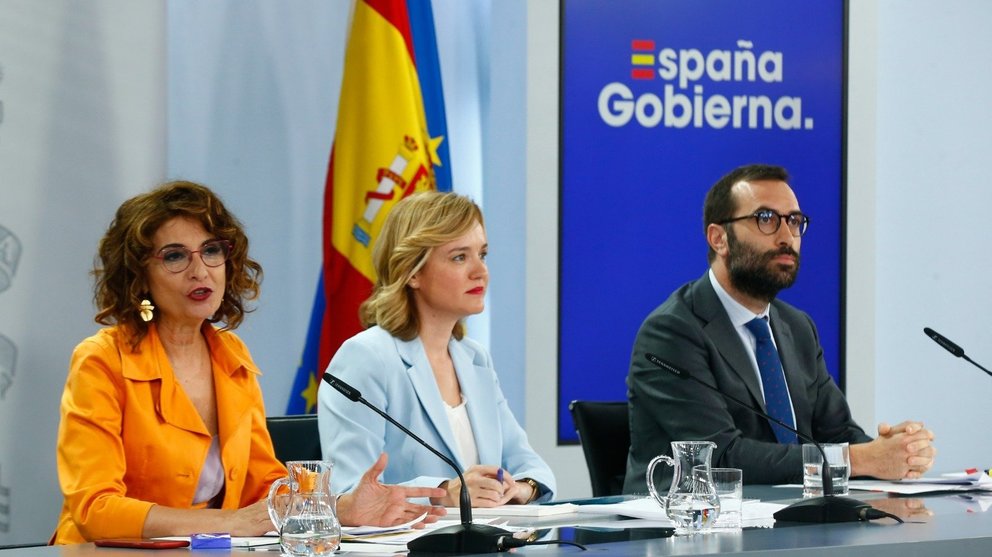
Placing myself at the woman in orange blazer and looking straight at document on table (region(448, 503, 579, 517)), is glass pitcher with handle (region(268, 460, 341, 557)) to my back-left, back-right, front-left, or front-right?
front-right

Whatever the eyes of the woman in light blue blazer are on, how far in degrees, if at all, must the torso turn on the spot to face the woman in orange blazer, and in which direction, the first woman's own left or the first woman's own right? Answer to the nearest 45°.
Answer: approximately 90° to the first woman's own right

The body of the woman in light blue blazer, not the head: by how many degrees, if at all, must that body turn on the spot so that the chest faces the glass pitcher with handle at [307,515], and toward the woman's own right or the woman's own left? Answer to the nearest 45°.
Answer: approximately 45° to the woman's own right

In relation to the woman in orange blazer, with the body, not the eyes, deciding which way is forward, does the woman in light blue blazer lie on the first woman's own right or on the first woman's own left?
on the first woman's own left

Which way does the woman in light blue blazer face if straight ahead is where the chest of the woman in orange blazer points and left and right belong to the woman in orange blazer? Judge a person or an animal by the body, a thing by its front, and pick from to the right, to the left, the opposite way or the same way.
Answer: the same way

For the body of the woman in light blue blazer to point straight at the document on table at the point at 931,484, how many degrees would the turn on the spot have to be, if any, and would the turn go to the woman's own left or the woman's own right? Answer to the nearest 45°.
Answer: approximately 45° to the woman's own left

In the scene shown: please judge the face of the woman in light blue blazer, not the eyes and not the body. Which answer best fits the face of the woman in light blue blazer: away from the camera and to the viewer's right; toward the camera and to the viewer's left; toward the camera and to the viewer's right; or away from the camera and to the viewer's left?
toward the camera and to the viewer's right

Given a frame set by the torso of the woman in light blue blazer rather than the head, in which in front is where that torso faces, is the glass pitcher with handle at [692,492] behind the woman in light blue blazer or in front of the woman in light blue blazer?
in front

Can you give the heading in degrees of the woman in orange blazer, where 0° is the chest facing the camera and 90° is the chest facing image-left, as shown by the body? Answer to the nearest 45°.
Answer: approximately 315°

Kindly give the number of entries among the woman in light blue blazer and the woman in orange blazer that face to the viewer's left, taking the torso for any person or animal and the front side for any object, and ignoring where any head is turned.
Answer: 0

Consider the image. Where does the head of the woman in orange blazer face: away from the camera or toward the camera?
toward the camera

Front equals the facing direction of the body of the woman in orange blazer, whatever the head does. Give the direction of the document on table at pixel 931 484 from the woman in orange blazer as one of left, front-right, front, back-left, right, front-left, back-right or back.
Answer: front-left

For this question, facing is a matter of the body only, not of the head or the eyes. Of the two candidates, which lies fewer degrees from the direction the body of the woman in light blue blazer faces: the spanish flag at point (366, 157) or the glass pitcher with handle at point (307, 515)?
the glass pitcher with handle
